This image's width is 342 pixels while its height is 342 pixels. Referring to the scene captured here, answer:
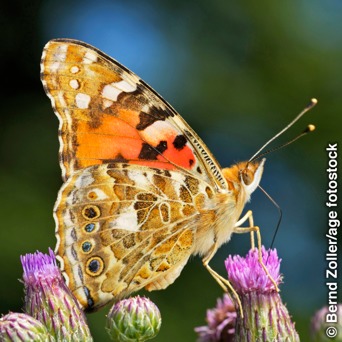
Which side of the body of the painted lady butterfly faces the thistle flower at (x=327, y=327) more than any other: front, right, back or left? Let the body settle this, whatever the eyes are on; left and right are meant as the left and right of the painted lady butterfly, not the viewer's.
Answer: front

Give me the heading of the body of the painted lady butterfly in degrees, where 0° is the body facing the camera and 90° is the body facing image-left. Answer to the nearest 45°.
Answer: approximately 270°
